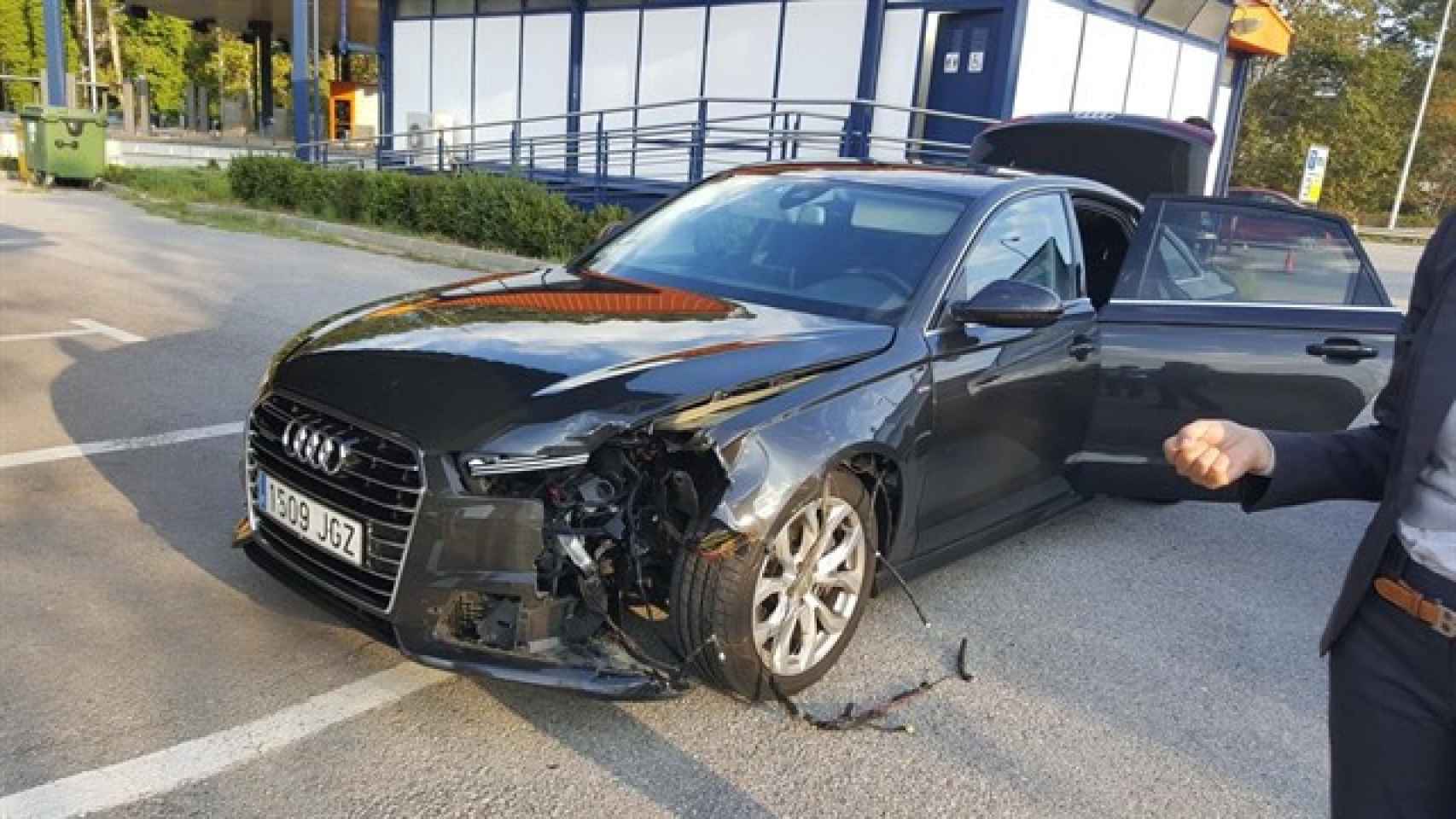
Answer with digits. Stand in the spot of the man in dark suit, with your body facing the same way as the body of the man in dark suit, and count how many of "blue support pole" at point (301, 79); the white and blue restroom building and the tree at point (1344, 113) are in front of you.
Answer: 0

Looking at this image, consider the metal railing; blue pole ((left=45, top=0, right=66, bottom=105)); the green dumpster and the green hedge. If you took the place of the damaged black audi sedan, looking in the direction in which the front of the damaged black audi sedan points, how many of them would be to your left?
0

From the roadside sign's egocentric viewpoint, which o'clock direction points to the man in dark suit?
The man in dark suit is roughly at 12 o'clock from the roadside sign.

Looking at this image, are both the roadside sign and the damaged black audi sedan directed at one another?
no

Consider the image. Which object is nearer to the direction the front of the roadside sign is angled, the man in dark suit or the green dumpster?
the man in dark suit

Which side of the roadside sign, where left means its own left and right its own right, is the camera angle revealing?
front

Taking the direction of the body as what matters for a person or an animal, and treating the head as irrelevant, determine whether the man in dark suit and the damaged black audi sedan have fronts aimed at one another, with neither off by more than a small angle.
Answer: no

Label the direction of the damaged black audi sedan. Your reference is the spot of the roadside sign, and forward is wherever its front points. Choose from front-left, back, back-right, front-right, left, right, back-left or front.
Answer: front

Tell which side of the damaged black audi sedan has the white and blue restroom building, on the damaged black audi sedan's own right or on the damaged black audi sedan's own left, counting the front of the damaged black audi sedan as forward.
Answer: on the damaged black audi sedan's own right

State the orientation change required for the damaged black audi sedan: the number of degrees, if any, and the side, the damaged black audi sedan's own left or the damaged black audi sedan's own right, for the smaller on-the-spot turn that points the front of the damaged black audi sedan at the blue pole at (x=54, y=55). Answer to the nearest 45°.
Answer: approximately 90° to the damaged black audi sedan's own right

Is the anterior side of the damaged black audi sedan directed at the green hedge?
no

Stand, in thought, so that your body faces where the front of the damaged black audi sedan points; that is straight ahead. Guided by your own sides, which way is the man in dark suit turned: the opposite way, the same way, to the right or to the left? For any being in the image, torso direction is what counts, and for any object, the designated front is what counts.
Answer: the same way

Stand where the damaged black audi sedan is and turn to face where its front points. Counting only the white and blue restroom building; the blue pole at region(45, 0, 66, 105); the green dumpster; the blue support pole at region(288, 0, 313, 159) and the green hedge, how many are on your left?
0
